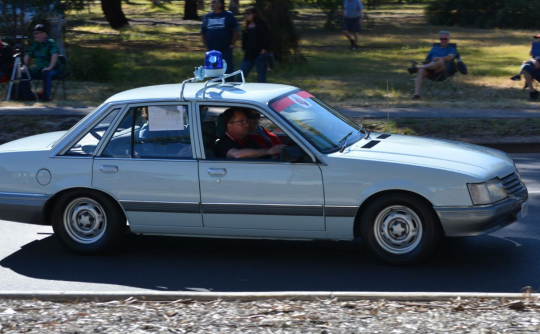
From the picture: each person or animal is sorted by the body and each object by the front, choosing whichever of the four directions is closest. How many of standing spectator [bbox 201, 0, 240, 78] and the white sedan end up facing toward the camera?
1

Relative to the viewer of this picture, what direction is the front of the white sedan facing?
facing to the right of the viewer

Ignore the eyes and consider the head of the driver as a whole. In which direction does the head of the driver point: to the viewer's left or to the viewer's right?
to the viewer's right

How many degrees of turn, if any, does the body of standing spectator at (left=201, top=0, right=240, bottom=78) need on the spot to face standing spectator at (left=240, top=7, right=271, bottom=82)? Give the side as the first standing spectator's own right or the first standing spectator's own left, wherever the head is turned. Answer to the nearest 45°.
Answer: approximately 90° to the first standing spectator's own left

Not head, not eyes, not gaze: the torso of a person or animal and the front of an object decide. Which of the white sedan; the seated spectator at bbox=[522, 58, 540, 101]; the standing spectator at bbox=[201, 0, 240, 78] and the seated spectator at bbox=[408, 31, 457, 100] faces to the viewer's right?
the white sedan

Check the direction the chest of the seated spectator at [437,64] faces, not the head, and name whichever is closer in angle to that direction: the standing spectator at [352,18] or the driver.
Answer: the driver

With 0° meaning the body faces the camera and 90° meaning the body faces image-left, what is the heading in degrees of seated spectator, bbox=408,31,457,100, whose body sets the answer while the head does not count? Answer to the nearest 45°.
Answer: approximately 45°

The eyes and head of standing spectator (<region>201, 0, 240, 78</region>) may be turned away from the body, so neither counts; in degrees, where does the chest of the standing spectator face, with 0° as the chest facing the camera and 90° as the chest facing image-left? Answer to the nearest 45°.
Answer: approximately 0°

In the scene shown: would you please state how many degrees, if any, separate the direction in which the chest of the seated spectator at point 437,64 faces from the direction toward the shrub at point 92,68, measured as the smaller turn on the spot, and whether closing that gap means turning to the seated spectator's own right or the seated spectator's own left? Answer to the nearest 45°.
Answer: approximately 45° to the seated spectator's own right

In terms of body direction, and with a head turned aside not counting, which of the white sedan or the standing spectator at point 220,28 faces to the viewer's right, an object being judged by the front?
the white sedan

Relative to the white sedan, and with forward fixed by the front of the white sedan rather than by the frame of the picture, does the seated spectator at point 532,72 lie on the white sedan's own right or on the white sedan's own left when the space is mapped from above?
on the white sedan's own left

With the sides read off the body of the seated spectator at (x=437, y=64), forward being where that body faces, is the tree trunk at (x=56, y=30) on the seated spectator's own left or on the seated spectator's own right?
on the seated spectator's own right
